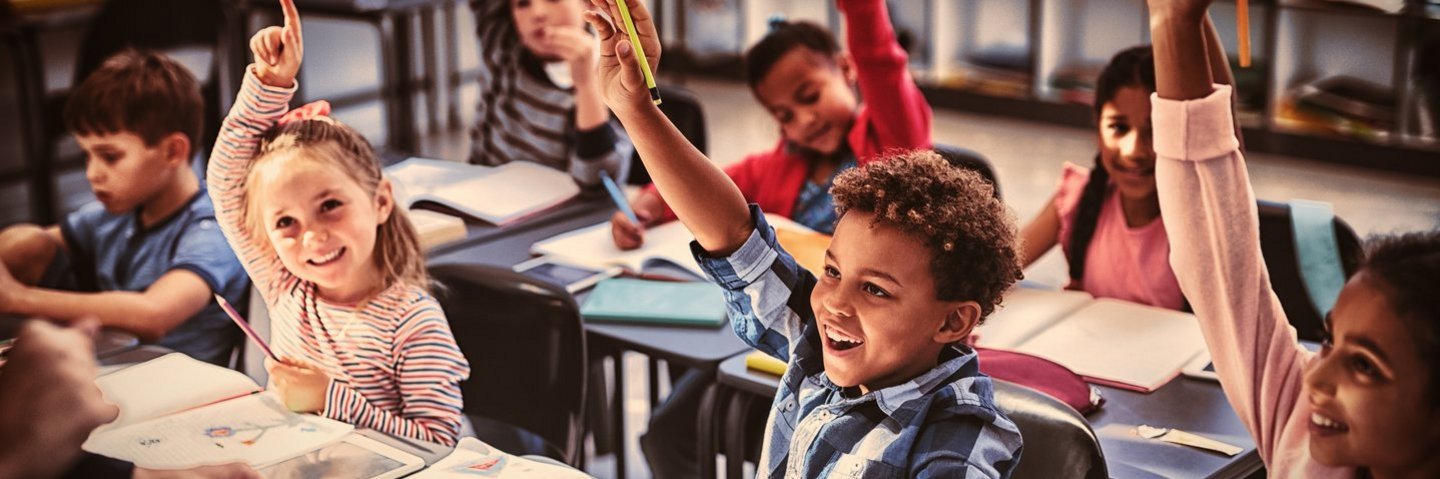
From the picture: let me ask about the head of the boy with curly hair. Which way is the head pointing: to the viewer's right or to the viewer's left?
to the viewer's left

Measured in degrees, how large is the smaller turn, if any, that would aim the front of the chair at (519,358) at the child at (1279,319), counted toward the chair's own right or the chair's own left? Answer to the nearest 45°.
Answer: approximately 90° to the chair's own left

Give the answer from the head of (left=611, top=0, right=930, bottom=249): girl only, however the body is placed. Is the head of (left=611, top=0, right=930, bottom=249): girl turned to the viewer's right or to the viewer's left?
to the viewer's left

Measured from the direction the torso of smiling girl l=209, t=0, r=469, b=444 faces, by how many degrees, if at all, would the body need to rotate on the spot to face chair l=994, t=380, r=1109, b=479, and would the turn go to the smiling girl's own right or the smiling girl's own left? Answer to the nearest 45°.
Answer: approximately 90° to the smiling girl's own left

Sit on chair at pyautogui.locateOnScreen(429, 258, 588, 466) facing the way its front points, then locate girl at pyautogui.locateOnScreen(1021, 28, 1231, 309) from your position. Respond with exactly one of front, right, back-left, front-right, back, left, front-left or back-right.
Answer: back-left

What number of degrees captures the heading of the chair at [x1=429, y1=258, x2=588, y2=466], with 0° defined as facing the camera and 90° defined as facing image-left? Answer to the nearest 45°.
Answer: approximately 45°
